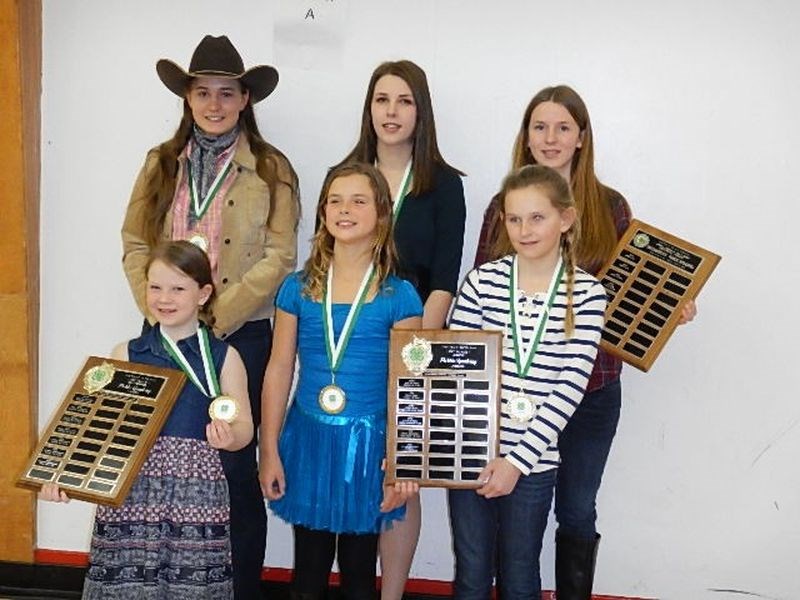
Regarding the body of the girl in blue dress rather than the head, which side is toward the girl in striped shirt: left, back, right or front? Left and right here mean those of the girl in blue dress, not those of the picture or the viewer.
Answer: left

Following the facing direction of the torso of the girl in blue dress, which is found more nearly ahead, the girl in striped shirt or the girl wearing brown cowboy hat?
the girl in striped shirt

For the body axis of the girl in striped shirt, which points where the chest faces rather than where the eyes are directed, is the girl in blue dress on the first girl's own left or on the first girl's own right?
on the first girl's own right

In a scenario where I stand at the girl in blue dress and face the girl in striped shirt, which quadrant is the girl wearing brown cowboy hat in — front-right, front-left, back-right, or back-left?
back-left

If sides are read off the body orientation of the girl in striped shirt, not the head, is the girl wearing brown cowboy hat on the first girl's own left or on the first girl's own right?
on the first girl's own right

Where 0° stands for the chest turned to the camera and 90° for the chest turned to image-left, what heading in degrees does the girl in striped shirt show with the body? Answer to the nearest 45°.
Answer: approximately 45°

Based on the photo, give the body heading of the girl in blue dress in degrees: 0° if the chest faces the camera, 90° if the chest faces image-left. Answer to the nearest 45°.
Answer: approximately 0°
